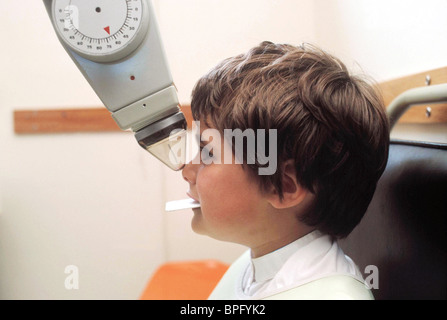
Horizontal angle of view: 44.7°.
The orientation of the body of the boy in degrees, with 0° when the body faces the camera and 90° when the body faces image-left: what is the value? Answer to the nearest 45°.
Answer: approximately 90°

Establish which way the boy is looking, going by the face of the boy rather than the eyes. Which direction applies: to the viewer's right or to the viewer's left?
to the viewer's left
